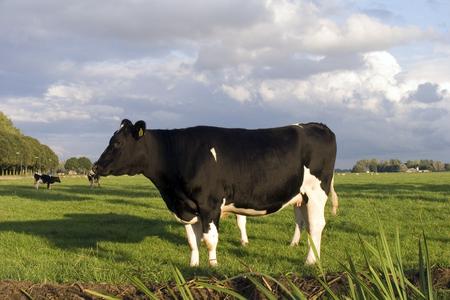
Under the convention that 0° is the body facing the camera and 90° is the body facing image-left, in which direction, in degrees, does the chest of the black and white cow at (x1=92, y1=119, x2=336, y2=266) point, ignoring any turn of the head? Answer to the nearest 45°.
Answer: approximately 90°
